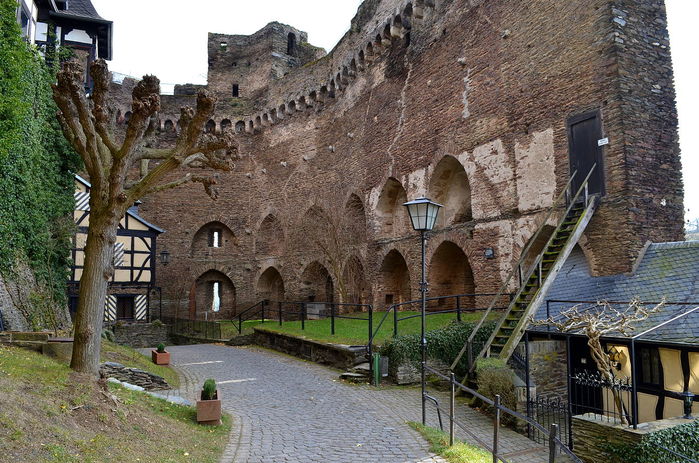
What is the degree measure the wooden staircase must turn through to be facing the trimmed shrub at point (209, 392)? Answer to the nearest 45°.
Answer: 0° — it already faces it

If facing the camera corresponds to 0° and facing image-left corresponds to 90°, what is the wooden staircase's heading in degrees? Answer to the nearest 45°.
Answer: approximately 45°

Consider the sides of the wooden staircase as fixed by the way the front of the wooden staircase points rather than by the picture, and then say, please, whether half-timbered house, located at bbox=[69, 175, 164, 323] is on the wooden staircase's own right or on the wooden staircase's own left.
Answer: on the wooden staircase's own right

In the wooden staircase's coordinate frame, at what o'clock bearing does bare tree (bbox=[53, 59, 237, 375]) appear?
The bare tree is roughly at 12 o'clock from the wooden staircase.

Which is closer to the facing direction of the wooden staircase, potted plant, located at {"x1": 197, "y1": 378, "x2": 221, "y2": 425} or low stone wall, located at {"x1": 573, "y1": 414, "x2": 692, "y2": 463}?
the potted plant

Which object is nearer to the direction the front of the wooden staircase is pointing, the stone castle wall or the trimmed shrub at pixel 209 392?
the trimmed shrub

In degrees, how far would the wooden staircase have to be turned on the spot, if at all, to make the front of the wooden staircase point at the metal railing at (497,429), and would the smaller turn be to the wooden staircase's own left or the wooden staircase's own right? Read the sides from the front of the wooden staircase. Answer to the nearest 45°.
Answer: approximately 45° to the wooden staircase's own left

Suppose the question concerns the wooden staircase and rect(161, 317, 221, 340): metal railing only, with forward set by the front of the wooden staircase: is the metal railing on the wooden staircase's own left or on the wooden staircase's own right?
on the wooden staircase's own right

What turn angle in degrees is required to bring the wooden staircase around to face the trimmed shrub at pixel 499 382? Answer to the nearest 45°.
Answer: approximately 45° to its left
